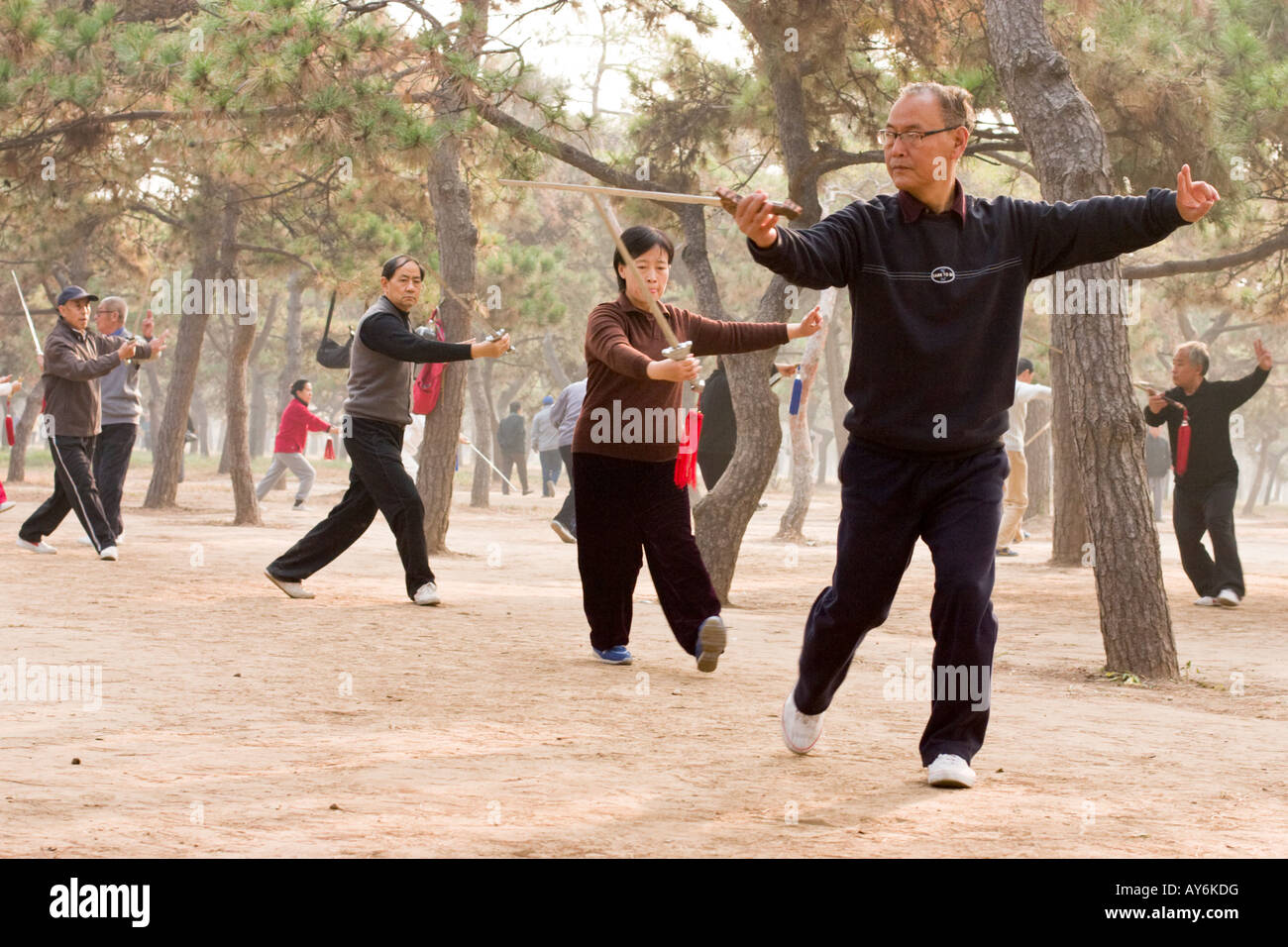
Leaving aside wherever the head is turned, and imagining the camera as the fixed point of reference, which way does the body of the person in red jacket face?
to the viewer's right

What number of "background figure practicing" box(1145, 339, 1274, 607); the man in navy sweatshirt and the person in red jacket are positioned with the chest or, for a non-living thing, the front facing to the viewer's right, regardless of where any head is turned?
1

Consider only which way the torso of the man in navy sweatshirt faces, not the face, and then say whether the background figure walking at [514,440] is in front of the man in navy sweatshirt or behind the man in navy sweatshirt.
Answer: behind

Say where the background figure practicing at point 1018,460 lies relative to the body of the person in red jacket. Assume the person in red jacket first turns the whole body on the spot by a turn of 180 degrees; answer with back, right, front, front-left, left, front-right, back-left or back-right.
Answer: back-left

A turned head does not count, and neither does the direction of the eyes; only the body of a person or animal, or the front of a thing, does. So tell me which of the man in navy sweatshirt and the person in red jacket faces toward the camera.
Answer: the man in navy sweatshirt

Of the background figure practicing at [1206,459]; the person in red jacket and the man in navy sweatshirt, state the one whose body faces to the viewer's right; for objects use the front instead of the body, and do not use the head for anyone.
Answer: the person in red jacket

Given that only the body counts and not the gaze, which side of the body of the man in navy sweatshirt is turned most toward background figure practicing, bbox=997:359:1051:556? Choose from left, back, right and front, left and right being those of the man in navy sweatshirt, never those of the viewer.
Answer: back

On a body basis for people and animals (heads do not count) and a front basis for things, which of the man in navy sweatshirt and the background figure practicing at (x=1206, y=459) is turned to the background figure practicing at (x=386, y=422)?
the background figure practicing at (x=1206, y=459)

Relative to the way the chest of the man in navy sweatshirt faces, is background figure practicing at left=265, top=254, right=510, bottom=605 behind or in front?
behind

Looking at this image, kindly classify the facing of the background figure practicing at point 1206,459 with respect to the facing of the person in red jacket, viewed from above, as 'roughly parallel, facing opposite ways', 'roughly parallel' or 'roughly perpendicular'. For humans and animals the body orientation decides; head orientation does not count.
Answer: roughly parallel, facing opposite ways

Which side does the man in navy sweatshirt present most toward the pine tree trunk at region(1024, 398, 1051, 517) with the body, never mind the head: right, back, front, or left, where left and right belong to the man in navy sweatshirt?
back

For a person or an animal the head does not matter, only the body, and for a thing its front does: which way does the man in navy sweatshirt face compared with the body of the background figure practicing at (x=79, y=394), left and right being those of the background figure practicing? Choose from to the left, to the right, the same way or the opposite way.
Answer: to the right

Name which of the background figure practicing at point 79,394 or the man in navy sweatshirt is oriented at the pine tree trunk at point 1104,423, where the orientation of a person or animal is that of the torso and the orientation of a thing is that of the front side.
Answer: the background figure practicing

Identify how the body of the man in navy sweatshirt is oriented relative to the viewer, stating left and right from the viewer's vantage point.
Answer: facing the viewer

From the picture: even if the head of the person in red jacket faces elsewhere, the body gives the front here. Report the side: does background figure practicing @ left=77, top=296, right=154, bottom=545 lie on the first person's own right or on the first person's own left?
on the first person's own right
